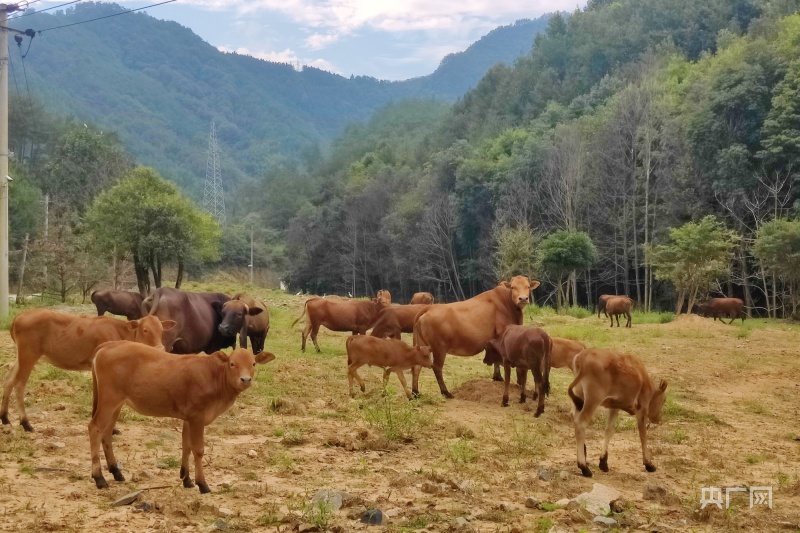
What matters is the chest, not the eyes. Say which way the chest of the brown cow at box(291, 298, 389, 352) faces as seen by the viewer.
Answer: to the viewer's right

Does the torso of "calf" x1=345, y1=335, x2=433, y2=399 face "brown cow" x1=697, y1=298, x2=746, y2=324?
no

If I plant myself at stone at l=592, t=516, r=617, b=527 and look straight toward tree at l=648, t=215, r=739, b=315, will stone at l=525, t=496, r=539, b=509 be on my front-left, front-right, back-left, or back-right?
front-left

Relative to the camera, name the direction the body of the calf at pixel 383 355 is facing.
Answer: to the viewer's right

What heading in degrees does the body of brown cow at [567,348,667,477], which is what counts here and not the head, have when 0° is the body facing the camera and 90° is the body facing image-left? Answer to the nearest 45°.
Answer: approximately 225°

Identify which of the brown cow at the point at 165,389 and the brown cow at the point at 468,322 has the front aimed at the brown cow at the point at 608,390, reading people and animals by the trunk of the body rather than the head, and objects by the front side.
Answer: the brown cow at the point at 165,389

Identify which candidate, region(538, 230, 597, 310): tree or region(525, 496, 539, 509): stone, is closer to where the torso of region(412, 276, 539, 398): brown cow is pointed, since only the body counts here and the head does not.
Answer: the tree

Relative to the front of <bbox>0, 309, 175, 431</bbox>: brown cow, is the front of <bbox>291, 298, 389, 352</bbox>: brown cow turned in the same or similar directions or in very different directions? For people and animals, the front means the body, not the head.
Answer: same or similar directions

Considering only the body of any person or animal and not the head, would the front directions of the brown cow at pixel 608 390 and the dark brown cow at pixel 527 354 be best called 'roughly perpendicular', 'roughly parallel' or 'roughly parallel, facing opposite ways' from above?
roughly perpendicular

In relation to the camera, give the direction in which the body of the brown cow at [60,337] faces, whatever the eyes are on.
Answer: to the viewer's right

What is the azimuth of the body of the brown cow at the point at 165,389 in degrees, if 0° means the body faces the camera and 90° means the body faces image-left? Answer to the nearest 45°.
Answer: approximately 270°

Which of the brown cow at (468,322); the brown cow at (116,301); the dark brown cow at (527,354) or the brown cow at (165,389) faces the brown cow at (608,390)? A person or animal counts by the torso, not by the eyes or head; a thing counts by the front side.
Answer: the brown cow at (165,389)

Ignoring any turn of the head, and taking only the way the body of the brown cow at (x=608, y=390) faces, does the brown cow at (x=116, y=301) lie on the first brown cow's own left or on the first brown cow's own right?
on the first brown cow's own left
